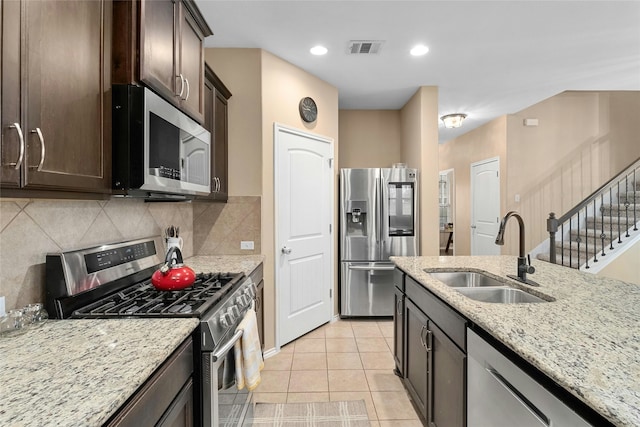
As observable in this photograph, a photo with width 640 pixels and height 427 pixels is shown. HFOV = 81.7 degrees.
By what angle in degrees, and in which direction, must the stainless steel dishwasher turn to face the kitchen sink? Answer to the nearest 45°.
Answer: approximately 135° to its right

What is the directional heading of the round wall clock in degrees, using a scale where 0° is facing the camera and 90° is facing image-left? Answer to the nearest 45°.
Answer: approximately 315°

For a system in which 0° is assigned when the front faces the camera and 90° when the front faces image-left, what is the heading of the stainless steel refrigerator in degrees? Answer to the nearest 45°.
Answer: approximately 0°

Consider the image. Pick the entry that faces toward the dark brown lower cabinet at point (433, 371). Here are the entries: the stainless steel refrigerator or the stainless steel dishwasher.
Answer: the stainless steel refrigerator

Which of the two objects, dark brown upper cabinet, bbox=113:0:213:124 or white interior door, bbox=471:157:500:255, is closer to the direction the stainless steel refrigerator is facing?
the dark brown upper cabinet

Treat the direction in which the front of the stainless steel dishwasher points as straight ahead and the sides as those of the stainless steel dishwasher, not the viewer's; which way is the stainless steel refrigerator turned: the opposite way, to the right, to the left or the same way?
to the left

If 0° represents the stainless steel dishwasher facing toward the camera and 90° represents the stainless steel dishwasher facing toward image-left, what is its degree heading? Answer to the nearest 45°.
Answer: approximately 45°

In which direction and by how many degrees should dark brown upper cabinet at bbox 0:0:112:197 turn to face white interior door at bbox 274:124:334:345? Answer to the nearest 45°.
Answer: approximately 90° to its left
